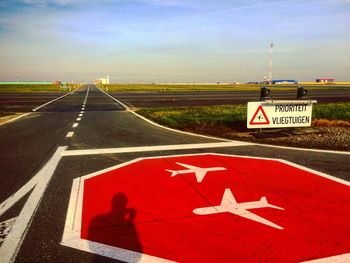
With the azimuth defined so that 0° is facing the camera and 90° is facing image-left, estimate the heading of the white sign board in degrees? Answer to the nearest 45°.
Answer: approximately 0°
